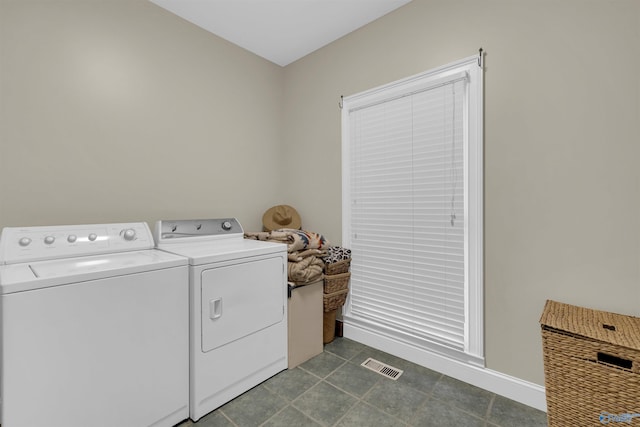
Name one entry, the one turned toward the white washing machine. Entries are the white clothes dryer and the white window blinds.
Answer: the white window blinds

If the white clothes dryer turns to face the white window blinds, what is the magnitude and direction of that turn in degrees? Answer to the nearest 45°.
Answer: approximately 45° to its left

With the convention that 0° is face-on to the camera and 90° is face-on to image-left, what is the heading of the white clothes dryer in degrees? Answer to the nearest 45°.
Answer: approximately 315°

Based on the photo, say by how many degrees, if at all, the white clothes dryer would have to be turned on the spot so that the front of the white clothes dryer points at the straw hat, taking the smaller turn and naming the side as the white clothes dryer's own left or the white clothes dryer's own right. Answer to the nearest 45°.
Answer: approximately 90° to the white clothes dryer's own left

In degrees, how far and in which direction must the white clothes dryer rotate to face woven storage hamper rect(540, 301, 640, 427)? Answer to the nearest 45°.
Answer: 0° — it already faces it

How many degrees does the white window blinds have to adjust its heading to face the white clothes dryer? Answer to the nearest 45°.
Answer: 0° — it already faces it

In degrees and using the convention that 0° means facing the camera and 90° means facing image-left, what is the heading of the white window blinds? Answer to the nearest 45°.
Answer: approximately 45°

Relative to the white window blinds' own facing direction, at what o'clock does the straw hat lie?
The straw hat is roughly at 2 o'clock from the white window blinds.

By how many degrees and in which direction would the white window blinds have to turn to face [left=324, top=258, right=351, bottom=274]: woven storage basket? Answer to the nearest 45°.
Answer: approximately 45° to its right
